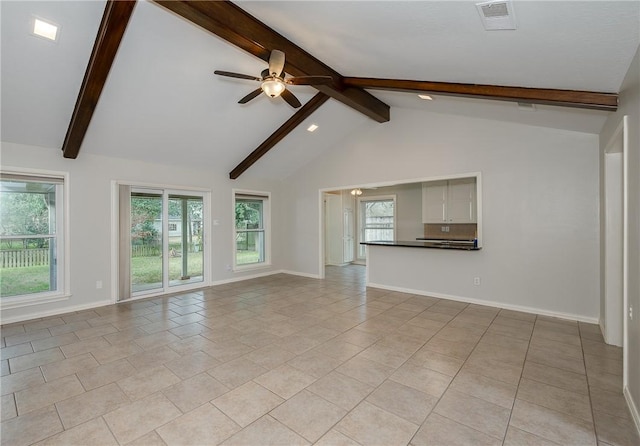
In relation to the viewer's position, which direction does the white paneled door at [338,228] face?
facing the viewer and to the right of the viewer

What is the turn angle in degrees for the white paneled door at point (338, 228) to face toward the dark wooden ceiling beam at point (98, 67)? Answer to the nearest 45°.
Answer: approximately 45° to its right

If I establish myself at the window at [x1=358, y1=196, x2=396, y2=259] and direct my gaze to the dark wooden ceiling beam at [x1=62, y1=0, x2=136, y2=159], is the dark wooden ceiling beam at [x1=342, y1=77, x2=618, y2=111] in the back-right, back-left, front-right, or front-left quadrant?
front-left

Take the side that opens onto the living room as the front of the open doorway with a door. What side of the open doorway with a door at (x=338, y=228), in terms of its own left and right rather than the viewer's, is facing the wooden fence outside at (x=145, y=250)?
right
